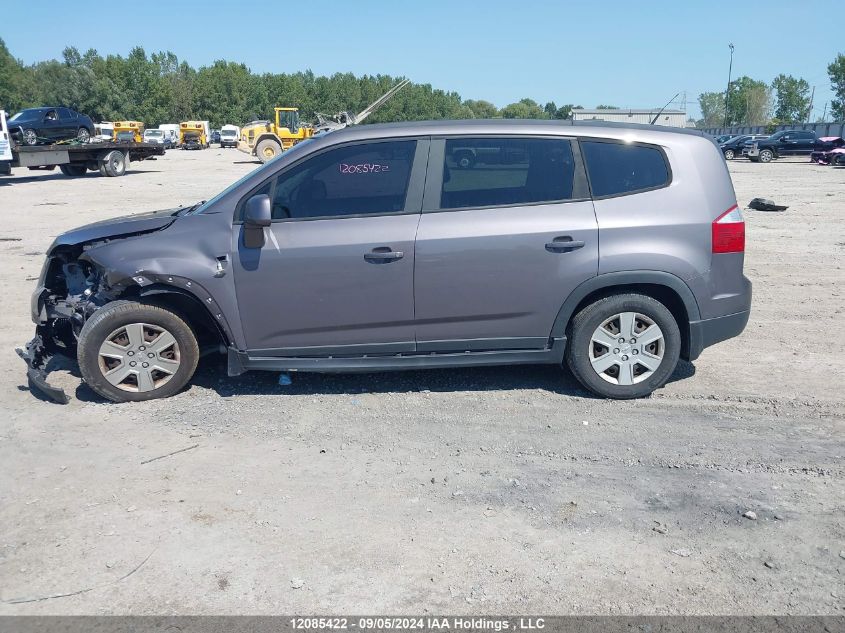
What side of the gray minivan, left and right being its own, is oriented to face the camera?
left

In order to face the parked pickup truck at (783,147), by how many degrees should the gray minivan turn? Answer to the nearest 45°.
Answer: approximately 135° to its right

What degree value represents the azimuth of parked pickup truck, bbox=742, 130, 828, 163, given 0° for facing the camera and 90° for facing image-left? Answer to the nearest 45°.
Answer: approximately 45°

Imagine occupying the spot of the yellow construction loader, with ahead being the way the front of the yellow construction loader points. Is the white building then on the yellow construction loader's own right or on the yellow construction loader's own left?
on the yellow construction loader's own left

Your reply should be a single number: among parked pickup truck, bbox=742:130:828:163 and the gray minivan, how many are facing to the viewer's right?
0

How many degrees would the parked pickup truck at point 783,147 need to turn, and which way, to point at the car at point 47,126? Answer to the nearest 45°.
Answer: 0° — it already faces it

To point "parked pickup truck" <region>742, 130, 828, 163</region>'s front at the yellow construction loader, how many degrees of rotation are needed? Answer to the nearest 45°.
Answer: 0° — it already faces it

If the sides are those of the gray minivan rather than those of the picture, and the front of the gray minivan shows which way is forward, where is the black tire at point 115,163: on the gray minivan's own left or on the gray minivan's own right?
on the gray minivan's own right
